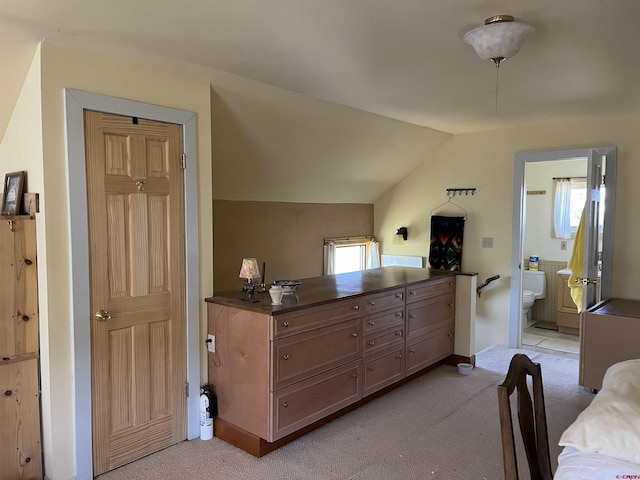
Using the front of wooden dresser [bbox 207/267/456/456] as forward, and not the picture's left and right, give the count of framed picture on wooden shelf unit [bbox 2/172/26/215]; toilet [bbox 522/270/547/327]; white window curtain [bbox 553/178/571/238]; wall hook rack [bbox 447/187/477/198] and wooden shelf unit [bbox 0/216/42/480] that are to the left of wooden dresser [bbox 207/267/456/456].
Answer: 3

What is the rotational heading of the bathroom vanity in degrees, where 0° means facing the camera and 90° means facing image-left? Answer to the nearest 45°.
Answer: approximately 45°

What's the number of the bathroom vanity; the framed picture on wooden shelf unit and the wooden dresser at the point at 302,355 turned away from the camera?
0

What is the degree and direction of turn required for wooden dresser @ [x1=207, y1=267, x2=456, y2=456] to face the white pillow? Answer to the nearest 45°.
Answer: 0° — it already faces it

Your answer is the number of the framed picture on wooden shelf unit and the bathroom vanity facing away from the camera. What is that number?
0

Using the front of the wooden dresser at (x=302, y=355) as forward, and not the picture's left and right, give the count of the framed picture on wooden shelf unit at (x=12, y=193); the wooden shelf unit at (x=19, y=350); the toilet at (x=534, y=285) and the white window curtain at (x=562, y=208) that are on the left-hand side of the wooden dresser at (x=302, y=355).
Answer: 2
